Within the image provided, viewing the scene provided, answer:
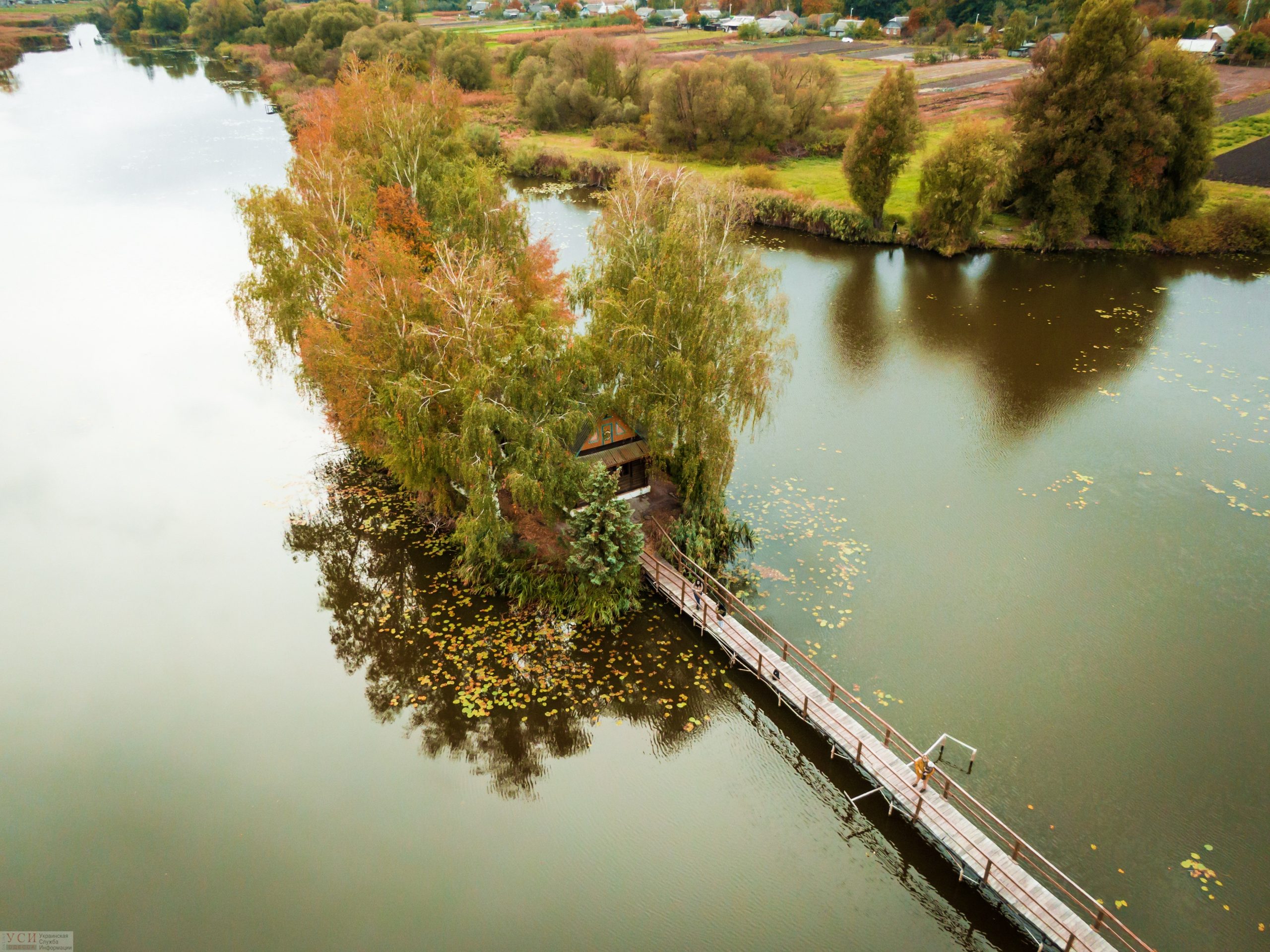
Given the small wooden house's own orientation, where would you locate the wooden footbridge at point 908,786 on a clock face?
The wooden footbridge is roughly at 11 o'clock from the small wooden house.

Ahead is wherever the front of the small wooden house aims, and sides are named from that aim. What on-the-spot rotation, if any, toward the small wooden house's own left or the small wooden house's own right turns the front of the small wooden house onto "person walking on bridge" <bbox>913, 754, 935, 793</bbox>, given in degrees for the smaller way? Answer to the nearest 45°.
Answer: approximately 45° to the small wooden house's own left

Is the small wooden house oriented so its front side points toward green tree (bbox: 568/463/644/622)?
yes

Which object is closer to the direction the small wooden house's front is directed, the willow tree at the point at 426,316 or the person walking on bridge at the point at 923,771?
the person walking on bridge

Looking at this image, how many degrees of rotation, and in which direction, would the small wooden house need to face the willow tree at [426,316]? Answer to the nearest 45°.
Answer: approximately 135° to its right

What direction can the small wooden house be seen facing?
toward the camera
